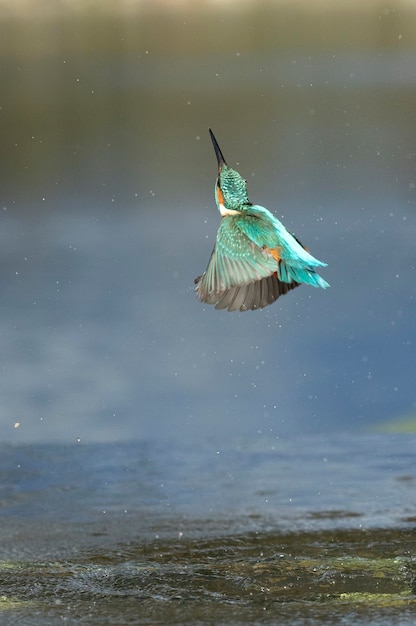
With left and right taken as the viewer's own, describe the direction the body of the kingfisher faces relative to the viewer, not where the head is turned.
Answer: facing away from the viewer and to the left of the viewer
